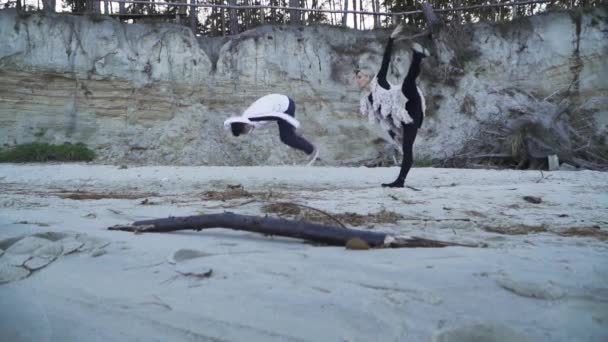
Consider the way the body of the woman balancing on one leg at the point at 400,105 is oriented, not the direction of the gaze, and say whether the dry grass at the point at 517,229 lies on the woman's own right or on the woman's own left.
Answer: on the woman's own left

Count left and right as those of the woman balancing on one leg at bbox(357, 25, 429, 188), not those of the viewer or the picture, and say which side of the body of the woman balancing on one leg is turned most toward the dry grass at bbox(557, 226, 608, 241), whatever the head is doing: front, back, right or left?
left

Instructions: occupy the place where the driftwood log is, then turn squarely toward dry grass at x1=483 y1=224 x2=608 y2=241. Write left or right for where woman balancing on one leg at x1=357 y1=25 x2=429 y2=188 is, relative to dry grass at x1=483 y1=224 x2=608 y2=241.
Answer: left
